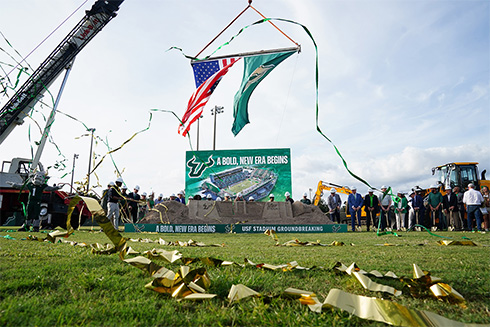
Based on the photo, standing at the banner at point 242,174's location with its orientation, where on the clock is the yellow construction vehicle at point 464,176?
The yellow construction vehicle is roughly at 10 o'clock from the banner.

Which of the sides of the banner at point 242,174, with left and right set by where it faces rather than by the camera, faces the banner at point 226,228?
front

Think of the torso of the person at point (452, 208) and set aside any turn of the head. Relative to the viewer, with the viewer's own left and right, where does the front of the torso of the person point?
facing the viewer and to the left of the viewer

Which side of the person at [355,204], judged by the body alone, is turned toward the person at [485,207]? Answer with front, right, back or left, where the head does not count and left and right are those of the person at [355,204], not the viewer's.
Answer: left

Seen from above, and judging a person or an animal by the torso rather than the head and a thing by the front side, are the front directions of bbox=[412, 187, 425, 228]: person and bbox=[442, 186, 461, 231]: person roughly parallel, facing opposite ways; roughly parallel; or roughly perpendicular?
roughly parallel

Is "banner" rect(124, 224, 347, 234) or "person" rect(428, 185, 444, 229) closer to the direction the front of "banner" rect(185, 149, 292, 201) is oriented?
the banner

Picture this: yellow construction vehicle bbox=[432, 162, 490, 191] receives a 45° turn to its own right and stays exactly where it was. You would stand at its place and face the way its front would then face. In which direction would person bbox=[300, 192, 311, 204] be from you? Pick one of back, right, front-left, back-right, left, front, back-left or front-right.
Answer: front-left

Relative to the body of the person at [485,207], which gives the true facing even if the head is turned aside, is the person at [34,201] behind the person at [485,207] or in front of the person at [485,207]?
in front

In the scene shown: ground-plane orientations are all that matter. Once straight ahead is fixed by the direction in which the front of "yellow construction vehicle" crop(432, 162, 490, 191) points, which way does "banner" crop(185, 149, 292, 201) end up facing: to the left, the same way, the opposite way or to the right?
to the left

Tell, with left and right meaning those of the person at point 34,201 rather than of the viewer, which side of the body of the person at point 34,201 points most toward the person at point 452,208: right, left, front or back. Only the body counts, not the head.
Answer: left

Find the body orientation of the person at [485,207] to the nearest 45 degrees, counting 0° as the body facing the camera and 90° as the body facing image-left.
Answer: approximately 45°

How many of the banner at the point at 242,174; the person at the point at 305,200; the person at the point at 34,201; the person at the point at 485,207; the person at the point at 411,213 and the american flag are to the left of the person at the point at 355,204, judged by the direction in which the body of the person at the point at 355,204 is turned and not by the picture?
2

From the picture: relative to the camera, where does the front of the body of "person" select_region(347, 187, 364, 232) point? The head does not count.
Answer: toward the camera

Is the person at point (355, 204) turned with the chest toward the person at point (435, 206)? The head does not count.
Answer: no

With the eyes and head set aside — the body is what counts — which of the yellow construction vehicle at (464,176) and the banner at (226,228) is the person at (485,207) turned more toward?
the banner

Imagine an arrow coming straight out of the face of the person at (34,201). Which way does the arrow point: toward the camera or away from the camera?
toward the camera

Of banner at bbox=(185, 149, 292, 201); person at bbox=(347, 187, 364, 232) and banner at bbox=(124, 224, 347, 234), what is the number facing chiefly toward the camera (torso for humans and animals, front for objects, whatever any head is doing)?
3
